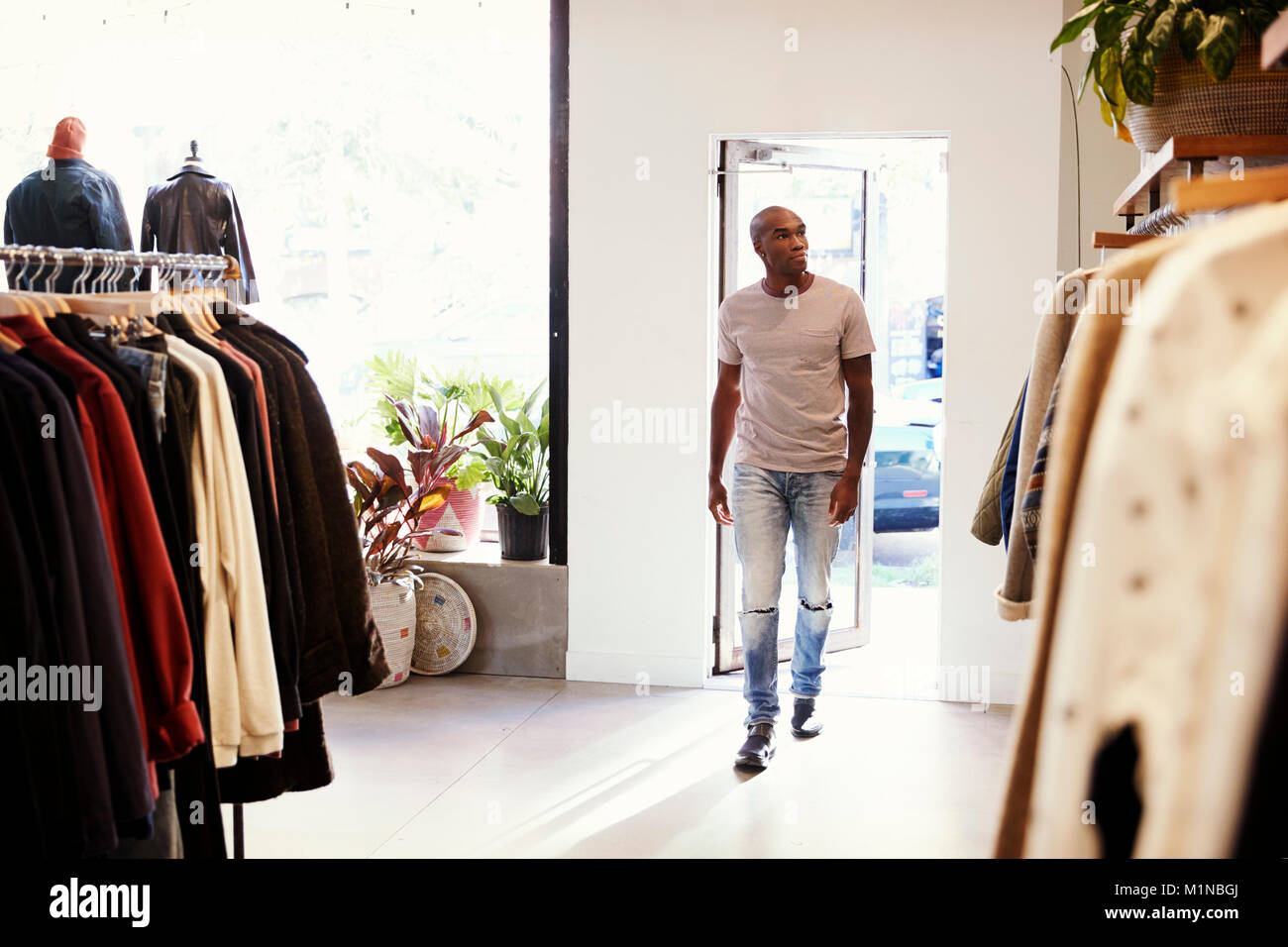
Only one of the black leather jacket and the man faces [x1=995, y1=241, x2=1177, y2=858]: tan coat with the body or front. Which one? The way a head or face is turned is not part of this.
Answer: the man

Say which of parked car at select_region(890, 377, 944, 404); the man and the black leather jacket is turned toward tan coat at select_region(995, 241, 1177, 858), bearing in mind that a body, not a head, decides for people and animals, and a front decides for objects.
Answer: the man

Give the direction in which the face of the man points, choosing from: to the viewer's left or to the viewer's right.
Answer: to the viewer's right

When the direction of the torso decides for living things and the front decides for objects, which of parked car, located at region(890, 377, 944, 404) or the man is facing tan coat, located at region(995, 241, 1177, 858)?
the man
